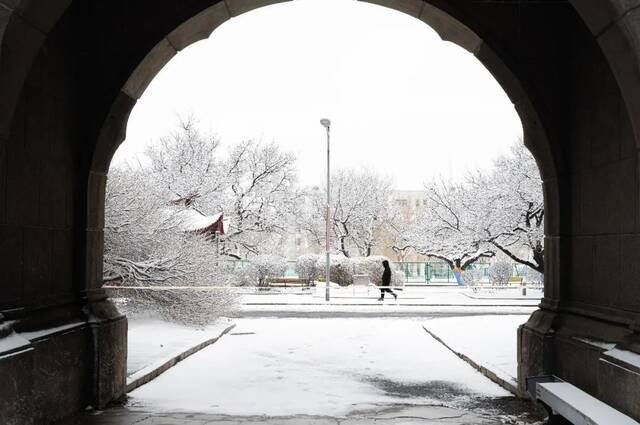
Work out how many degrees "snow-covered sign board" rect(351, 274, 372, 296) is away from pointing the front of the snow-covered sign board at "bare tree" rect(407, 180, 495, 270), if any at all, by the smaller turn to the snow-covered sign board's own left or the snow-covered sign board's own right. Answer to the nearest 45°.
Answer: approximately 135° to the snow-covered sign board's own left

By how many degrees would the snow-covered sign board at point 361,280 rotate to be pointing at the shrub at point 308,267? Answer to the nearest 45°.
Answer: approximately 135° to its right

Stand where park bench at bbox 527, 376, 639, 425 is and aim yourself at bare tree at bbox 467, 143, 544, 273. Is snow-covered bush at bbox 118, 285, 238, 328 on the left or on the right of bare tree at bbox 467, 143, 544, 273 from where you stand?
left

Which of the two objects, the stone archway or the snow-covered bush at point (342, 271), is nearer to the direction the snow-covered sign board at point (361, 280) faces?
the stone archway

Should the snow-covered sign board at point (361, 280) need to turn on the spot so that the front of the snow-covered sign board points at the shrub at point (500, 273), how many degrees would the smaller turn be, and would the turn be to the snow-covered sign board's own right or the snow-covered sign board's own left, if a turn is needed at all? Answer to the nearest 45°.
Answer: approximately 135° to the snow-covered sign board's own left

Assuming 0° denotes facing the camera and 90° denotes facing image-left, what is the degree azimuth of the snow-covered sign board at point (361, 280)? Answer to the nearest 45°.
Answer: approximately 0°

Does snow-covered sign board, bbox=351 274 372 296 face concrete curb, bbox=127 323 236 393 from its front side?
yes

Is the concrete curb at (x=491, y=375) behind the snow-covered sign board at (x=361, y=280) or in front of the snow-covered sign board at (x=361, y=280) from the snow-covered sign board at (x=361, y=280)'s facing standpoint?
in front

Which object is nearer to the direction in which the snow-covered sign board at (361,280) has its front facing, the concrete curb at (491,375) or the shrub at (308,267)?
the concrete curb

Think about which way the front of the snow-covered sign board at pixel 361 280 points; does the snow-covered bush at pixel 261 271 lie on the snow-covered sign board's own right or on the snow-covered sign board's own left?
on the snow-covered sign board's own right

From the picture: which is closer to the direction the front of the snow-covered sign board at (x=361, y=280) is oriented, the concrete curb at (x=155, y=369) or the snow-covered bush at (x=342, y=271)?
the concrete curb

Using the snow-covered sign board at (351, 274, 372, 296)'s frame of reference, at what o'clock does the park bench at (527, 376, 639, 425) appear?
The park bench is roughly at 12 o'clock from the snow-covered sign board.

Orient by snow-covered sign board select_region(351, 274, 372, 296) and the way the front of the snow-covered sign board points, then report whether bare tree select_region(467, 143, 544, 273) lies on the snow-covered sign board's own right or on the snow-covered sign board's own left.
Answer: on the snow-covered sign board's own left
